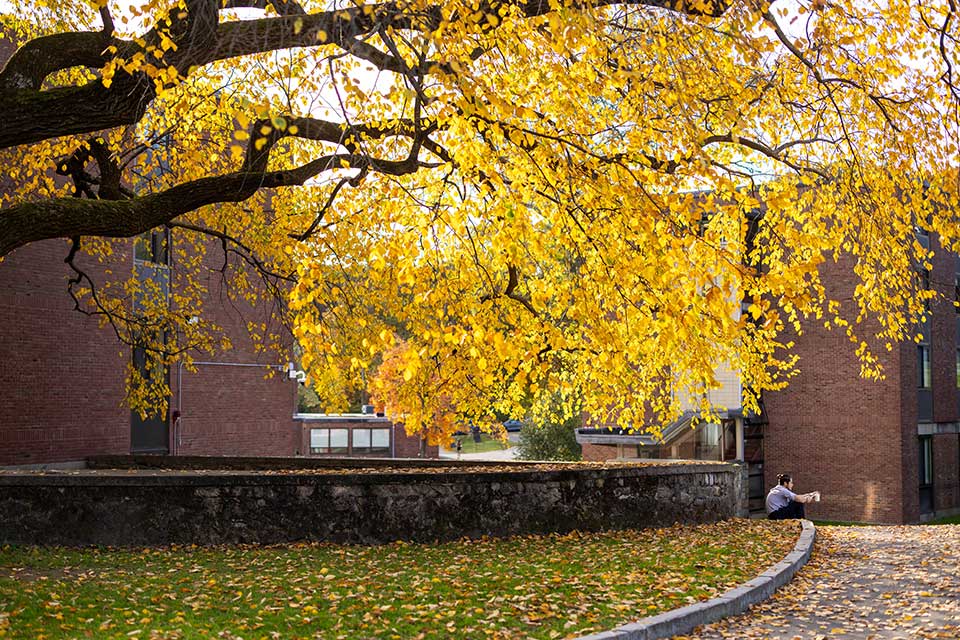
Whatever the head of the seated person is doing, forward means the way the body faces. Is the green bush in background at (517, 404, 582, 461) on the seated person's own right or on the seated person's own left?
on the seated person's own left

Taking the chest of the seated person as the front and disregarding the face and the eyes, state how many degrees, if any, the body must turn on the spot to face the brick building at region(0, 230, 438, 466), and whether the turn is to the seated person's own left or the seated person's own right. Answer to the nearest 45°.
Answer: approximately 180°

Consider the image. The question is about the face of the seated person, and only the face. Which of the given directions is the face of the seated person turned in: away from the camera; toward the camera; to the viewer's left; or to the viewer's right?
to the viewer's right

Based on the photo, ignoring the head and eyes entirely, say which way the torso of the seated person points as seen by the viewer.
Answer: to the viewer's right

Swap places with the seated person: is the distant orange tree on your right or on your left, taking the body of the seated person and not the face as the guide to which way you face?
on your left

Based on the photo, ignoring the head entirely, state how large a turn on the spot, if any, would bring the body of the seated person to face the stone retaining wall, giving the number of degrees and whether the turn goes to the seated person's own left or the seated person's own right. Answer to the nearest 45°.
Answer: approximately 135° to the seated person's own right

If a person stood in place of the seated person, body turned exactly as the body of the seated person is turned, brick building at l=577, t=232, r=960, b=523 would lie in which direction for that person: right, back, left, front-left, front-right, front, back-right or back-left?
left
